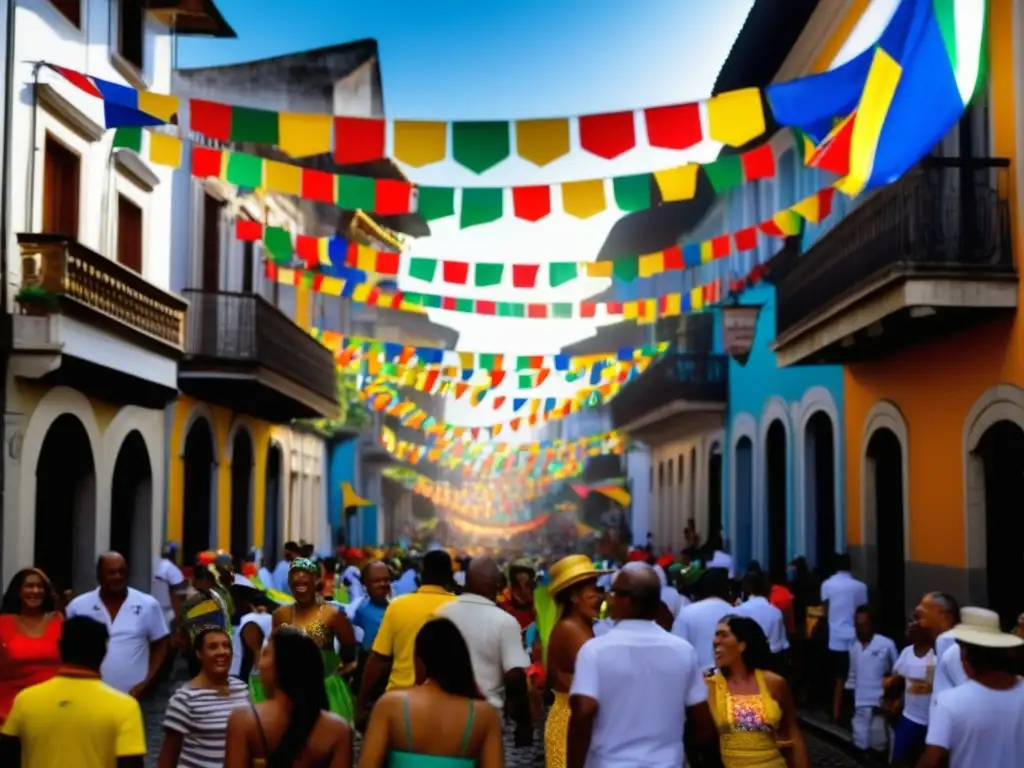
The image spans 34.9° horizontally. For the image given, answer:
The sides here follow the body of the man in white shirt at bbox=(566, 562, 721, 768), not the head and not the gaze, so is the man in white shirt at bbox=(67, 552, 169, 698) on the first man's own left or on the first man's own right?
on the first man's own left

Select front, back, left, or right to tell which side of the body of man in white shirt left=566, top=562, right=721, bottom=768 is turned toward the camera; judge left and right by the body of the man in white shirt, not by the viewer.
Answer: back

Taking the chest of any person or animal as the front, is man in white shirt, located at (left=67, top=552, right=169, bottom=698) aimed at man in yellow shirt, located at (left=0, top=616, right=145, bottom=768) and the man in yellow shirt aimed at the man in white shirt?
yes

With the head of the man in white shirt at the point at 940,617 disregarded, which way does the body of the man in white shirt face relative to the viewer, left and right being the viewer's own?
facing to the left of the viewer

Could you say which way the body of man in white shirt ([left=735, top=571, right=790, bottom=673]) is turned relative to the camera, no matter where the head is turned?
away from the camera

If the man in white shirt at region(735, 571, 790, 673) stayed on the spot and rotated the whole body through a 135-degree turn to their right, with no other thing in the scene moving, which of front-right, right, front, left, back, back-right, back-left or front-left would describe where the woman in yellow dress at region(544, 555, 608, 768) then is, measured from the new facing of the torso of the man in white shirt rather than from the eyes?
front-right

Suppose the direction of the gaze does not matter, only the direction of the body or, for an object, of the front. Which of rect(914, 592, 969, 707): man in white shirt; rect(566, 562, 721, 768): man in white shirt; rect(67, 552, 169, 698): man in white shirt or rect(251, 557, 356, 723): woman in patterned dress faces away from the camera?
rect(566, 562, 721, 768): man in white shirt

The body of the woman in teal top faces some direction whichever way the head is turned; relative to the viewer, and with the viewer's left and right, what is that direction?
facing away from the viewer

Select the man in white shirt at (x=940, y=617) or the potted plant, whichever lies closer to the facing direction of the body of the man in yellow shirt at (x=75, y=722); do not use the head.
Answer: the potted plant

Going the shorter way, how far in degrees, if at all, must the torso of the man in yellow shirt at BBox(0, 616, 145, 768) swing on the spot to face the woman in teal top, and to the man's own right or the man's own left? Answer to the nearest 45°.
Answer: approximately 135° to the man's own right

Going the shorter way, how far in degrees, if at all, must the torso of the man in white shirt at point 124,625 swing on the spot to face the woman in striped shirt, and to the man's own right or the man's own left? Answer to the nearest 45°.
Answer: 0° — they already face them

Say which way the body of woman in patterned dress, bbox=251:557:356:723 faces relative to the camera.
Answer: toward the camera

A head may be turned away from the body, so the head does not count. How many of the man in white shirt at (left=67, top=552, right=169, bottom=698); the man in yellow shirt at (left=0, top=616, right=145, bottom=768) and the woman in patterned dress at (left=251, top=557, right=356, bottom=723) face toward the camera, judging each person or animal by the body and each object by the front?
2

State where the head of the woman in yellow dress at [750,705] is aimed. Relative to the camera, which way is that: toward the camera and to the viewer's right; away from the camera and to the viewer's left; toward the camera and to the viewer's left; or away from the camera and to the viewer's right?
toward the camera and to the viewer's left

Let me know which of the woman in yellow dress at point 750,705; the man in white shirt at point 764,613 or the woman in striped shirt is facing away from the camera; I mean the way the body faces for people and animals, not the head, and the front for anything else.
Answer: the man in white shirt

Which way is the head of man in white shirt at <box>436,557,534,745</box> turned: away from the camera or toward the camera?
away from the camera

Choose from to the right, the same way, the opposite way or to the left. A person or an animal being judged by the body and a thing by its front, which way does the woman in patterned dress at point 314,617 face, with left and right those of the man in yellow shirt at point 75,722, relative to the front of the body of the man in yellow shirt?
the opposite way
